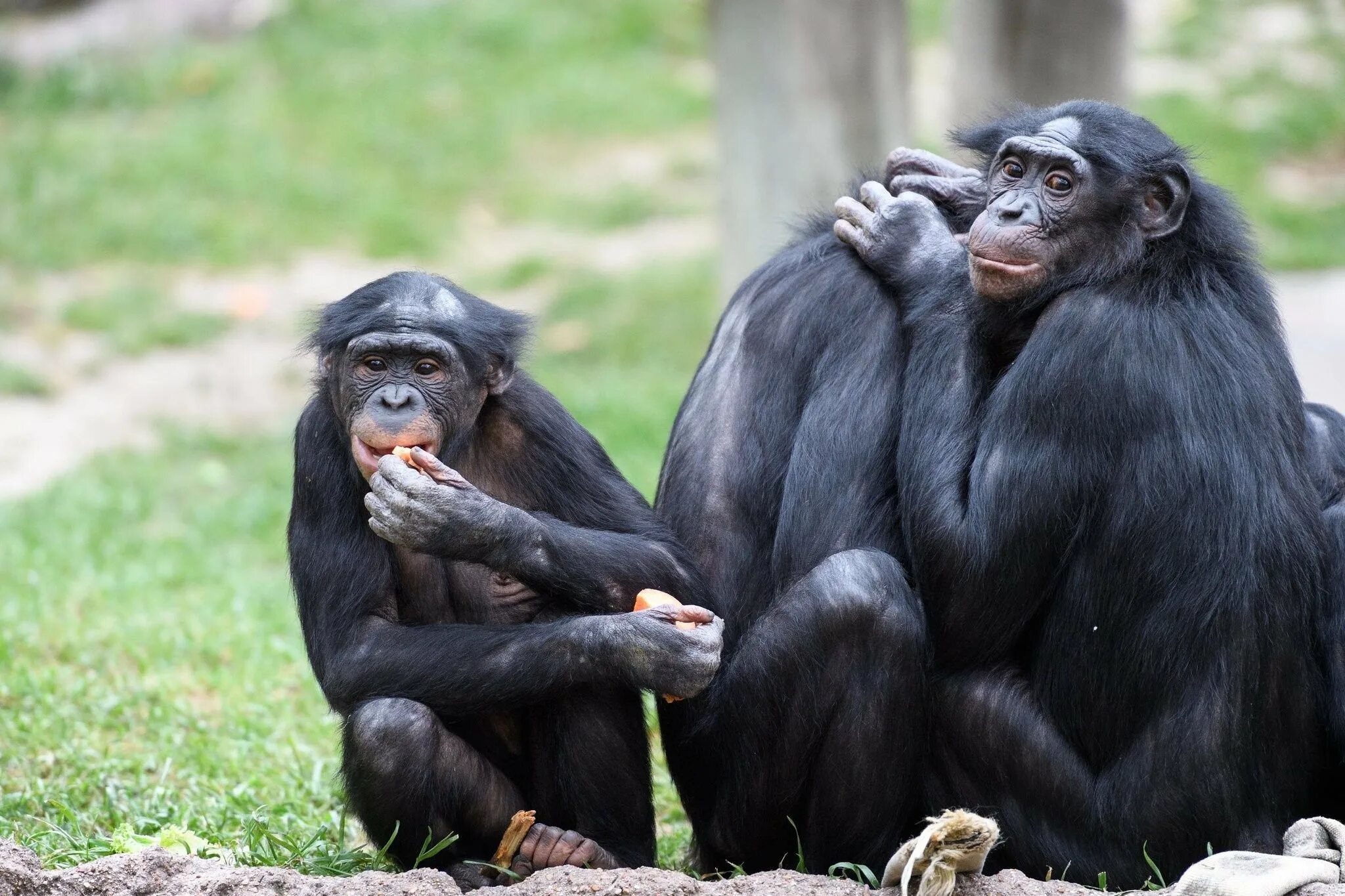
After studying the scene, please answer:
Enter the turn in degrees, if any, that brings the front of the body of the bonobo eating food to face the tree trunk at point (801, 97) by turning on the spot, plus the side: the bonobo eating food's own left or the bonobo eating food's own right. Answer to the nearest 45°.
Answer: approximately 180°

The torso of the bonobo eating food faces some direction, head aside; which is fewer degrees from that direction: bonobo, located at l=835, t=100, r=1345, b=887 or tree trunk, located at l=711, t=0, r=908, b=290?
the bonobo

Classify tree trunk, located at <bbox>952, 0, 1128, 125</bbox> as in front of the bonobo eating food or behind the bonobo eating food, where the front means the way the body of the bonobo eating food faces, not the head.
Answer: behind

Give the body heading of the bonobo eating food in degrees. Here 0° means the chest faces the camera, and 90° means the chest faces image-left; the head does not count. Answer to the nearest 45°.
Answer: approximately 0°

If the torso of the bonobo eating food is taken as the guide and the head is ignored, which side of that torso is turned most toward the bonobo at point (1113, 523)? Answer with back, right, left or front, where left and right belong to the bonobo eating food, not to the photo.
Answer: left
